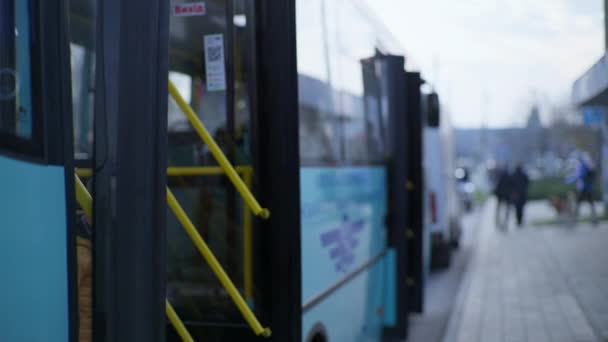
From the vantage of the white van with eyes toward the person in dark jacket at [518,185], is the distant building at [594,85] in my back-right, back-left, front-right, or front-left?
front-right

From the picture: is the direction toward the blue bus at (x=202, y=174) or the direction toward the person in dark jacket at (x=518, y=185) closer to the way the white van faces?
the person in dark jacket

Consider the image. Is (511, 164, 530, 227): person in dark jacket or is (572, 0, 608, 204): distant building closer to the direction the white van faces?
the person in dark jacket

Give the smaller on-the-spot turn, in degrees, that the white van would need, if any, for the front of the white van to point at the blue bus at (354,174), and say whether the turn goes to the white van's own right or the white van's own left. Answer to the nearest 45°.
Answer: approximately 180°

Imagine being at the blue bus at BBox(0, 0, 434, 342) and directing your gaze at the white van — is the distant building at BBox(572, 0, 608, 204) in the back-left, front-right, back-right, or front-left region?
front-right

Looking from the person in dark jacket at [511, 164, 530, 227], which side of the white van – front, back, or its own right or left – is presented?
front

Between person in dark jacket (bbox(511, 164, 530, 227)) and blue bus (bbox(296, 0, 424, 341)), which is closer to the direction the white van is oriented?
the person in dark jacket

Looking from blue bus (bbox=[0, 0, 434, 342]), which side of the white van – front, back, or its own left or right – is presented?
back

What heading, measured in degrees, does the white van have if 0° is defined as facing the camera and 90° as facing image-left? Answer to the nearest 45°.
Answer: approximately 180°
